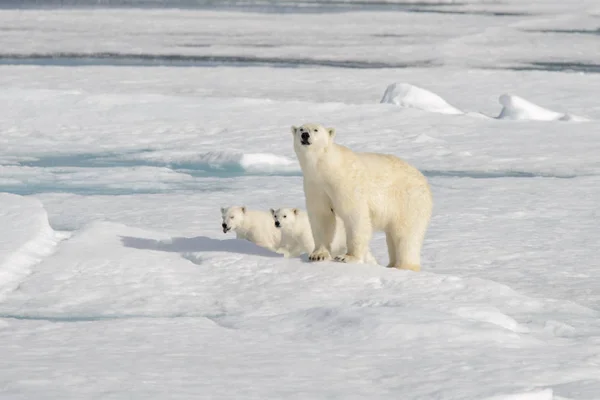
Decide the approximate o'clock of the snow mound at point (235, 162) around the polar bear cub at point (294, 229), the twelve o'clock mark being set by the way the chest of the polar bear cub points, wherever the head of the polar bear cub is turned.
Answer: The snow mound is roughly at 4 o'clock from the polar bear cub.

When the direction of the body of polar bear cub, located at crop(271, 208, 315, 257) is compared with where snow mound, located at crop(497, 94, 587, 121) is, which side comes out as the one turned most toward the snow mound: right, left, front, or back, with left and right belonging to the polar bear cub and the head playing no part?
back

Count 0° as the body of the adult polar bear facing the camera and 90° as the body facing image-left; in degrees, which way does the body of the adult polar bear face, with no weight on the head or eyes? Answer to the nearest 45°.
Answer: approximately 45°

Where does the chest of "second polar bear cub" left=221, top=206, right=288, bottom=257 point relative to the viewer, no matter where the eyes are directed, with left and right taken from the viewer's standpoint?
facing to the left of the viewer

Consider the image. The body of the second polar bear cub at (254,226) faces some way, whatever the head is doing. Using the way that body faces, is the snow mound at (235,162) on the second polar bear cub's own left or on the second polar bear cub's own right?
on the second polar bear cub's own right

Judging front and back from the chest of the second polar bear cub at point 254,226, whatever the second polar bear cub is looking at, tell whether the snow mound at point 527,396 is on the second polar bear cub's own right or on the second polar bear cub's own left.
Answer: on the second polar bear cub's own left

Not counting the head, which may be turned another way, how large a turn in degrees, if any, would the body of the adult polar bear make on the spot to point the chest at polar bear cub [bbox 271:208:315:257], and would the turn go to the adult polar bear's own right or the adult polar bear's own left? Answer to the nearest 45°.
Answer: approximately 90° to the adult polar bear's own right
